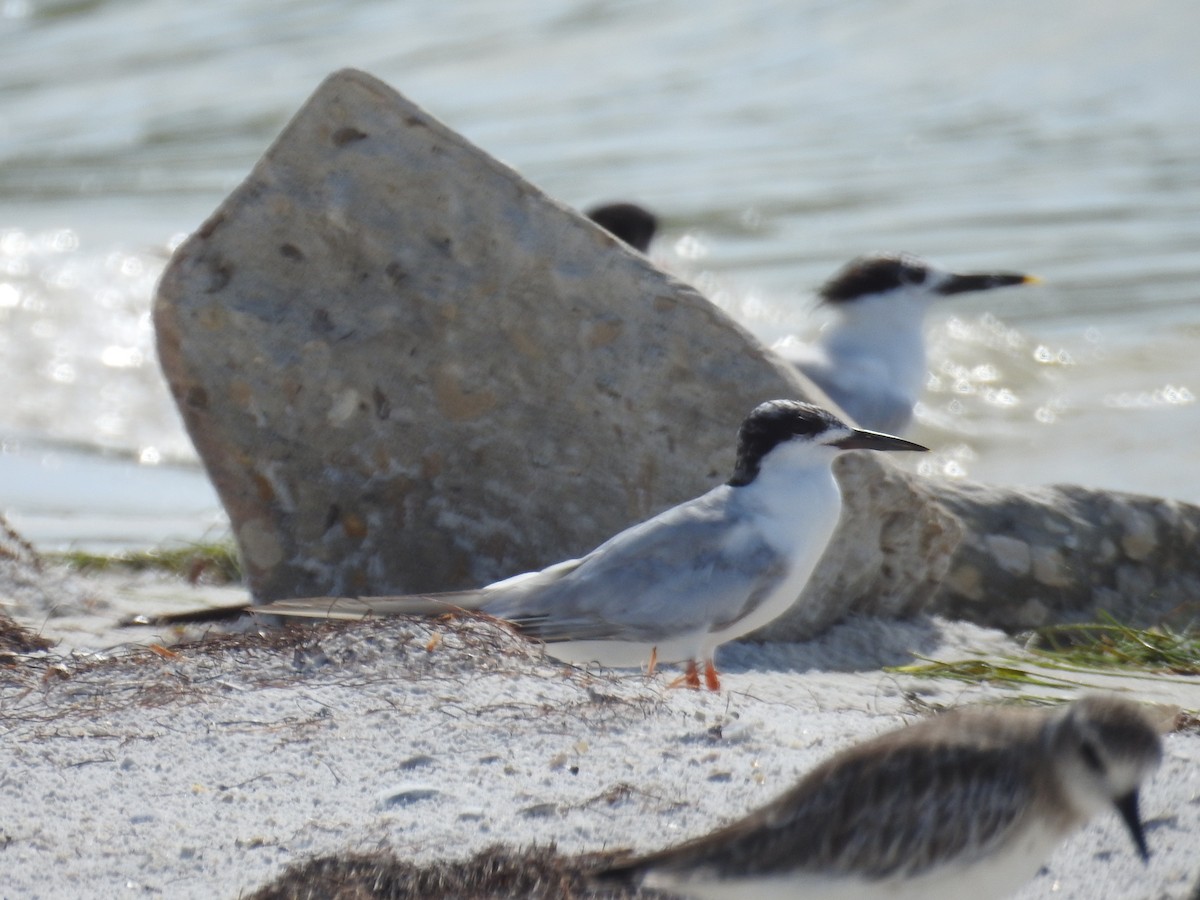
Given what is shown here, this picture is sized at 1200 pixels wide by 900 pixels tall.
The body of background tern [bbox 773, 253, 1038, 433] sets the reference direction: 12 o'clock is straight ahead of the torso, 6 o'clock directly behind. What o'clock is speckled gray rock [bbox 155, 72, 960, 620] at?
The speckled gray rock is roughly at 4 o'clock from the background tern.

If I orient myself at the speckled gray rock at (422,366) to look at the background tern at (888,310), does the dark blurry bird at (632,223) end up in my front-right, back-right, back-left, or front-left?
front-left

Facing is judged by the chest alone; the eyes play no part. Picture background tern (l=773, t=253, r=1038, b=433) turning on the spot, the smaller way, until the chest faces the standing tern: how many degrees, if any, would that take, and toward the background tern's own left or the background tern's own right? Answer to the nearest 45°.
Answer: approximately 90° to the background tern's own right

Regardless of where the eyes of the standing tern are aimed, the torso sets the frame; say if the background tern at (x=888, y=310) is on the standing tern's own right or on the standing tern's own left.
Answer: on the standing tern's own left

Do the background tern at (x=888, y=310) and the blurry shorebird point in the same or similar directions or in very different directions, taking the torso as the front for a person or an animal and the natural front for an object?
same or similar directions

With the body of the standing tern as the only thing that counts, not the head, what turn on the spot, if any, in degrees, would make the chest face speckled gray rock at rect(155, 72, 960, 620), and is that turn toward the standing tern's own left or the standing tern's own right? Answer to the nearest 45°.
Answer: approximately 135° to the standing tern's own left

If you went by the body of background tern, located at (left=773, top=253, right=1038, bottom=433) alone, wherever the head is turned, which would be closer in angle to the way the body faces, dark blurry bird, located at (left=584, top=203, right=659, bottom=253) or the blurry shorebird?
the blurry shorebird

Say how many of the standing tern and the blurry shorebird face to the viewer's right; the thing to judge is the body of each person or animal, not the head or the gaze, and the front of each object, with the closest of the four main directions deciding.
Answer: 2

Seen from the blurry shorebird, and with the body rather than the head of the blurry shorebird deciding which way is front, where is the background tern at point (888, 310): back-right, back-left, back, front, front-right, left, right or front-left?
left

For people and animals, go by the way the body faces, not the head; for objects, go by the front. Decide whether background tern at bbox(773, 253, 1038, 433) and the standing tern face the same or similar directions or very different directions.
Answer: same or similar directions

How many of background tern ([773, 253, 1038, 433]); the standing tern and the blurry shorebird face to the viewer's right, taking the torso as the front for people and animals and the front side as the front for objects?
3

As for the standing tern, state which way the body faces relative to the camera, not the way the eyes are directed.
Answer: to the viewer's right

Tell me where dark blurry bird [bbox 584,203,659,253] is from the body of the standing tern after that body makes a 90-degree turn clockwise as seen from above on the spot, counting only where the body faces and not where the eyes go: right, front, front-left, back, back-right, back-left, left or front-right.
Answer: back

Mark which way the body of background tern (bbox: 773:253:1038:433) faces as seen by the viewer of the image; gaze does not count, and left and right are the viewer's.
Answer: facing to the right of the viewer

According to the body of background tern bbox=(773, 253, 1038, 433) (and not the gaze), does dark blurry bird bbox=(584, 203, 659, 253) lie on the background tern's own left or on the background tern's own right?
on the background tern's own left

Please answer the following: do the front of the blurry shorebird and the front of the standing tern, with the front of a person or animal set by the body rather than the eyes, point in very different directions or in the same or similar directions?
same or similar directions
